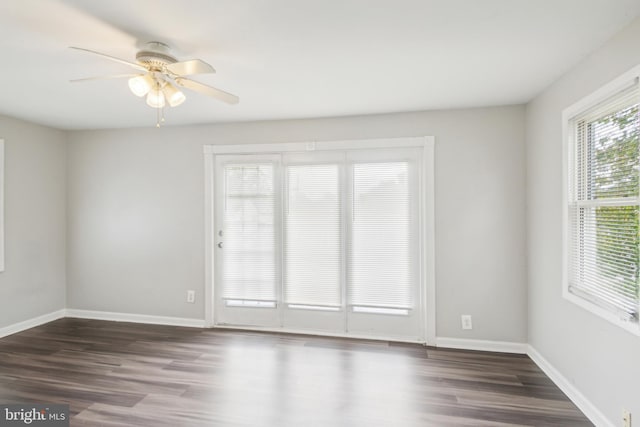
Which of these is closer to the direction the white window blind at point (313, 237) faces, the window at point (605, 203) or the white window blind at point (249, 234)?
the window

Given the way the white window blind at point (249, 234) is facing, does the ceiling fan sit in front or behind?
in front

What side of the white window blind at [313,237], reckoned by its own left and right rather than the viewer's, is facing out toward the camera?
front

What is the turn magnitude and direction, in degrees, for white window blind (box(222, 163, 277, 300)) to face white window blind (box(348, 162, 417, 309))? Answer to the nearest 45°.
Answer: approximately 45° to its left

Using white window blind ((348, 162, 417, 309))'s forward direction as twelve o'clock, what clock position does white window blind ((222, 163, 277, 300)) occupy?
white window blind ((222, 163, 277, 300)) is roughly at 3 o'clock from white window blind ((348, 162, 417, 309)).

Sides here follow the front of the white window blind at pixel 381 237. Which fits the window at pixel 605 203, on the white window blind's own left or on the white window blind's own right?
on the white window blind's own left

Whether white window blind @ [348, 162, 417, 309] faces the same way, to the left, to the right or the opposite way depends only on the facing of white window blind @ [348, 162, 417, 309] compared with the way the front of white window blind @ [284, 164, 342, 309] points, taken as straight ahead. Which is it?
the same way

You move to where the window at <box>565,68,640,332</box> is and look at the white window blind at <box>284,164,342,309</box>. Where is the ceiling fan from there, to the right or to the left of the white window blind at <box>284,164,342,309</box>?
left

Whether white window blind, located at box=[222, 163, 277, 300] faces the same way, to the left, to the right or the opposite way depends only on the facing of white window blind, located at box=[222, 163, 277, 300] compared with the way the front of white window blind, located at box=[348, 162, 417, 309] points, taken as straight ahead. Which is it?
the same way

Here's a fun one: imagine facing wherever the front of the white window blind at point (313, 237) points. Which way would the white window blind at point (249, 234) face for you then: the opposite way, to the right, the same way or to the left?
the same way

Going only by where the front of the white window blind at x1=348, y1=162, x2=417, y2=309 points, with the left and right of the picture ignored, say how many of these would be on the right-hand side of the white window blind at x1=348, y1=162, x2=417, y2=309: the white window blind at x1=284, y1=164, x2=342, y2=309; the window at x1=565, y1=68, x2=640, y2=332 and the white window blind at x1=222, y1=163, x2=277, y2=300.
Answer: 2

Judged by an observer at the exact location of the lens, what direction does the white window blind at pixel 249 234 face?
facing the viewer

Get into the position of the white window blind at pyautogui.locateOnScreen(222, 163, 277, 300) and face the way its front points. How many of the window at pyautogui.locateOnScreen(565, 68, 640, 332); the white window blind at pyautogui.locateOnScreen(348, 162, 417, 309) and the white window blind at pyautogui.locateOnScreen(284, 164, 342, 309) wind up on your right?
0

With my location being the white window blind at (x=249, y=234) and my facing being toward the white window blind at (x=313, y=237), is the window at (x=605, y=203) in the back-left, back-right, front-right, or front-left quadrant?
front-right

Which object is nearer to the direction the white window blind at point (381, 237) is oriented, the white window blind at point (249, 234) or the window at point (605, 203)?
the window

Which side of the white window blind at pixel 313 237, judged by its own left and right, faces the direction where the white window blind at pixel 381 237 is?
left

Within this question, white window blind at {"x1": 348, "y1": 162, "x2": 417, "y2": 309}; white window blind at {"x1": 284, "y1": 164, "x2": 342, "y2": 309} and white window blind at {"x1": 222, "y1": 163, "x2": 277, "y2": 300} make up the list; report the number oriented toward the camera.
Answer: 3

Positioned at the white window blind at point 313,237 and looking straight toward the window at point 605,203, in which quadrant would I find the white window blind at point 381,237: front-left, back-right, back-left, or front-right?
front-left
